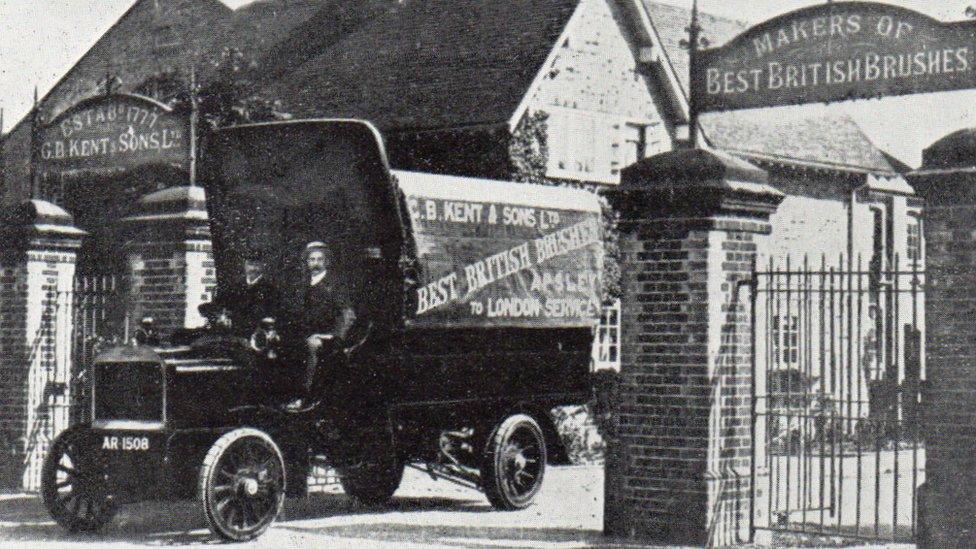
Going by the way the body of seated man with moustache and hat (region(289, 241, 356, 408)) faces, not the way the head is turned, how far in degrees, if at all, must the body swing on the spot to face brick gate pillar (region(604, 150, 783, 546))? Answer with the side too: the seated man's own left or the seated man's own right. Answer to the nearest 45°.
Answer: approximately 90° to the seated man's own left

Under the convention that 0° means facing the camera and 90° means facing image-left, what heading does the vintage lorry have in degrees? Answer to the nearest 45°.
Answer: approximately 45°

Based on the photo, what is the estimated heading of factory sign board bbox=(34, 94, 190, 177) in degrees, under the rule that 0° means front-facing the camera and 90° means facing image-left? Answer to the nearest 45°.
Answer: approximately 0°

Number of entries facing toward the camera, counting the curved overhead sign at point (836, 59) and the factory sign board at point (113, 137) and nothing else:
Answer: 2

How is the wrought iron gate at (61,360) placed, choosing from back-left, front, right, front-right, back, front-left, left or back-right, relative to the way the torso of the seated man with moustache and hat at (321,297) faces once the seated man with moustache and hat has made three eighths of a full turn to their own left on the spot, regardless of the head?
back-left

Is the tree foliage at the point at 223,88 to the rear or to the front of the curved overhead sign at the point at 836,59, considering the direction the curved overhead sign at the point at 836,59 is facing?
to the rear

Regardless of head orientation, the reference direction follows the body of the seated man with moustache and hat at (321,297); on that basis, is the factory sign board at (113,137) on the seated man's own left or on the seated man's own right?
on the seated man's own right

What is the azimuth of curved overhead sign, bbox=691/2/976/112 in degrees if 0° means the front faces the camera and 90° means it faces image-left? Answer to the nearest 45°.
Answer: approximately 0°

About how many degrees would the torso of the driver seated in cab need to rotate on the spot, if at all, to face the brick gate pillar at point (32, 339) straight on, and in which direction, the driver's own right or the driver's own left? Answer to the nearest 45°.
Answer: approximately 90° to the driver's own right

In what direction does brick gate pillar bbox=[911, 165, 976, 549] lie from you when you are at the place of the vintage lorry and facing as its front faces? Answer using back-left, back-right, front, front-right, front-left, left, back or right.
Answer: left
